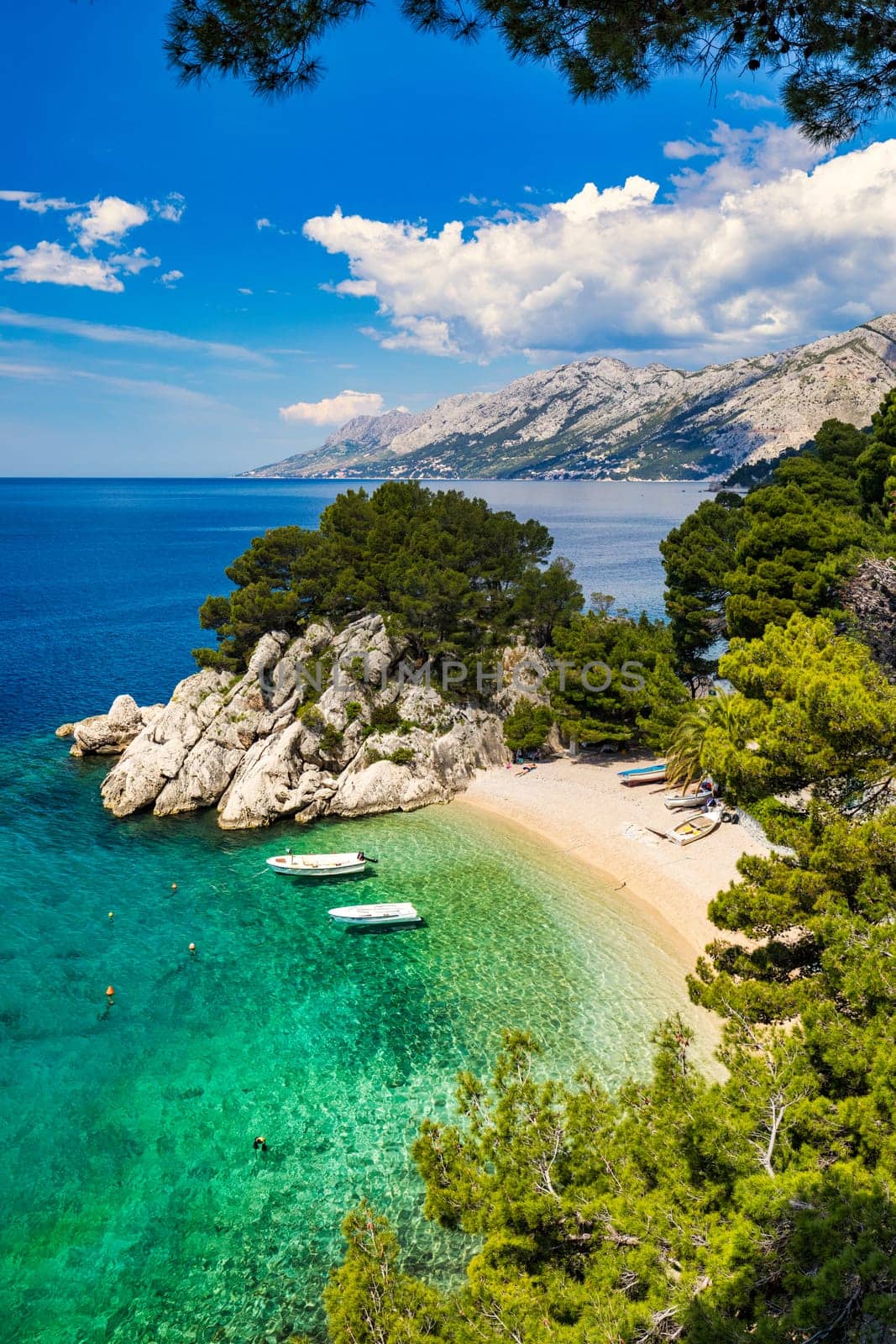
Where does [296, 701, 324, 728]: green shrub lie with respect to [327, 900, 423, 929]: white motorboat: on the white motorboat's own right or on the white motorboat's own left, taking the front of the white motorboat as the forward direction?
on the white motorboat's own right

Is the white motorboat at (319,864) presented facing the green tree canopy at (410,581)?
no

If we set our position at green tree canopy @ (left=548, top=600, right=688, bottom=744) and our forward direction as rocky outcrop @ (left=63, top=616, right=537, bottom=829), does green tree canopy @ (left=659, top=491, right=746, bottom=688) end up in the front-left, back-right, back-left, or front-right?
back-right

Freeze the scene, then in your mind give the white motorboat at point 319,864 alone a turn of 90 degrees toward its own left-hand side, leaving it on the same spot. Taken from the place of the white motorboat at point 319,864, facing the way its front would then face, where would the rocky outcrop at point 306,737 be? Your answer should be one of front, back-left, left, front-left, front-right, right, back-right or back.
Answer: back

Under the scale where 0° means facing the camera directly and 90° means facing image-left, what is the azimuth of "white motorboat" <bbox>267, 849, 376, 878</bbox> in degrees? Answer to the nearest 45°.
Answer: approximately 90°

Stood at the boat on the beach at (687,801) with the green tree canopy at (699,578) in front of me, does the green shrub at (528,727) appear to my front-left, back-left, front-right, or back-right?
front-left

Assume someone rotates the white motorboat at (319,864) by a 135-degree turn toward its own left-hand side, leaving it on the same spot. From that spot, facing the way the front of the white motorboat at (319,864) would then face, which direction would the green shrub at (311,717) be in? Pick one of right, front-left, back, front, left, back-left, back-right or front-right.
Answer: back-left

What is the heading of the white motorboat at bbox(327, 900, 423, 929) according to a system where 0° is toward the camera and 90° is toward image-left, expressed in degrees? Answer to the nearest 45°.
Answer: approximately 90°

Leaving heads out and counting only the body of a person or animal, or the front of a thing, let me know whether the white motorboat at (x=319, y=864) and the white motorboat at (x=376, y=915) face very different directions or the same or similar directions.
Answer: same or similar directions

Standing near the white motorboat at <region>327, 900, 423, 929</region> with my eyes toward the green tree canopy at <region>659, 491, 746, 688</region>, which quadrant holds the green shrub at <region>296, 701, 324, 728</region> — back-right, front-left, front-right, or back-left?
front-left

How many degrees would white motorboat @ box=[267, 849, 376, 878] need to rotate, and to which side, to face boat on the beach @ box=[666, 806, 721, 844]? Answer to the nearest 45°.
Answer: approximately 180°

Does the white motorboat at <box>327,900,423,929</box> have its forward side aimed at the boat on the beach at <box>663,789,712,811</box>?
no

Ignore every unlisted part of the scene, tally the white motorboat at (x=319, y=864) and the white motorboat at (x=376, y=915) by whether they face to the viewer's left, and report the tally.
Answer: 2

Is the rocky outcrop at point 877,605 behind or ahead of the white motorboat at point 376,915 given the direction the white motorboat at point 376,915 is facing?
behind

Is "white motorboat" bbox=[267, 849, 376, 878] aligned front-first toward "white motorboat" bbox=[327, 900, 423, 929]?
no

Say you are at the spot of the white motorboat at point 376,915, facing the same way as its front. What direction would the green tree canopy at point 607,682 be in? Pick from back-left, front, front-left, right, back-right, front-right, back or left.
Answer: back-right
